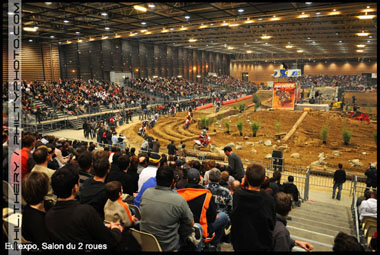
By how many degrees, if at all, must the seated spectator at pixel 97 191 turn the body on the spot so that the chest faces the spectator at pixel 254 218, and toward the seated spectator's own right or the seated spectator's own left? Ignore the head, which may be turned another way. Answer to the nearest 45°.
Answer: approximately 90° to the seated spectator's own right

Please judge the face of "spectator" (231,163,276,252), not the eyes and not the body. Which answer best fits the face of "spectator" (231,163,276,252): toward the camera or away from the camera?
away from the camera

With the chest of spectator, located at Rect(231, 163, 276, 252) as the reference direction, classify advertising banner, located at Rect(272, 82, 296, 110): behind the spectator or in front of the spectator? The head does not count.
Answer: in front

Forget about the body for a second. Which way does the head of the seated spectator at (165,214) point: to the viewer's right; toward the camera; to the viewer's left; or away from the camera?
away from the camera

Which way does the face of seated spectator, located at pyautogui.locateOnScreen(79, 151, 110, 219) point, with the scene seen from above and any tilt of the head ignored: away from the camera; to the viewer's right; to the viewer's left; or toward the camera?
away from the camera

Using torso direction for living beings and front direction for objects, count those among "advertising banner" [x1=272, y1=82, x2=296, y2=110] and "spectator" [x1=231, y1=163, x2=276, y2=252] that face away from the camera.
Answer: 1

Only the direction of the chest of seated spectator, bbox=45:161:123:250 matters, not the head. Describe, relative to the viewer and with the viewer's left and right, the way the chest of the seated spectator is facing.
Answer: facing away from the viewer and to the right of the viewer

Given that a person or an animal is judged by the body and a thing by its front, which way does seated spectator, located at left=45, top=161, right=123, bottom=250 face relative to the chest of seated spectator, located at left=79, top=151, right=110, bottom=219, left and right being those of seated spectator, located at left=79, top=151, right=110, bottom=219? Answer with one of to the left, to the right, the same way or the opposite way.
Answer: the same way

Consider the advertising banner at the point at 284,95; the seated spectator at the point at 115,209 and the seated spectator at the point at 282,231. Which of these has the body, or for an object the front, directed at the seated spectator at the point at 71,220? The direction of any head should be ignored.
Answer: the advertising banner

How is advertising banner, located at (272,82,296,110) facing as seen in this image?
toward the camera

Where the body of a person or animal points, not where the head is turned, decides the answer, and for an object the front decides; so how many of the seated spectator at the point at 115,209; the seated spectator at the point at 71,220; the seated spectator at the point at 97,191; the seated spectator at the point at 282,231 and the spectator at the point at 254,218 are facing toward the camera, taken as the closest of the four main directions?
0

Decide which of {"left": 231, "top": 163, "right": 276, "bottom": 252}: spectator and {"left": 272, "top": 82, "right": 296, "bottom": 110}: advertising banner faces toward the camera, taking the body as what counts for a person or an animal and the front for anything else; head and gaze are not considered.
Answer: the advertising banner

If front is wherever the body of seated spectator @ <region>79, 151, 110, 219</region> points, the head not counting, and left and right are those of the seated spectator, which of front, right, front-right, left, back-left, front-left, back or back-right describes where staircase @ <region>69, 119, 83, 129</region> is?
front-left

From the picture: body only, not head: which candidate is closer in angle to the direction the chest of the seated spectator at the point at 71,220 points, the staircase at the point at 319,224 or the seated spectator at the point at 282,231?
the staircase

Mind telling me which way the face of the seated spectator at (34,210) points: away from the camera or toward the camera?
away from the camera

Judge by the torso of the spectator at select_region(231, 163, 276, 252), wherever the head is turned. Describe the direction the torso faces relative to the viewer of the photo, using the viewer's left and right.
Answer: facing away from the viewer

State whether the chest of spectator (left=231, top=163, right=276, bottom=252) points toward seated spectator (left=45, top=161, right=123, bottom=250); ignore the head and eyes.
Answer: no

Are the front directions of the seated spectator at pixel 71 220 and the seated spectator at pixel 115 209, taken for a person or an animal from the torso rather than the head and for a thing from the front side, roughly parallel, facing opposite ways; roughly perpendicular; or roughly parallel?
roughly parallel
